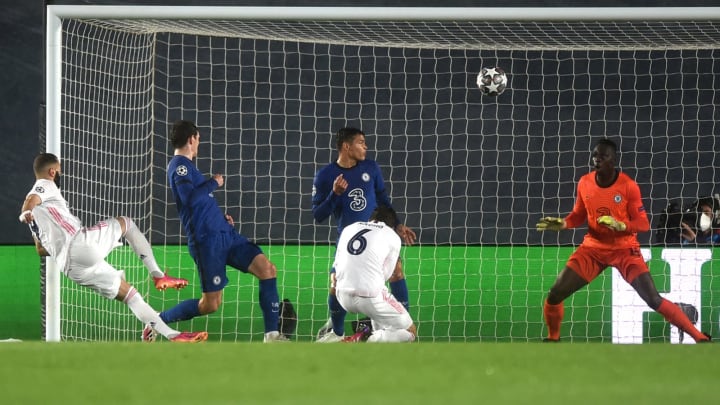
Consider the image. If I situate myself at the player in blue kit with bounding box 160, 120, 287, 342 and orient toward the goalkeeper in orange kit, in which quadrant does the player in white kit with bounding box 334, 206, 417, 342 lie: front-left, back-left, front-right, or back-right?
front-right

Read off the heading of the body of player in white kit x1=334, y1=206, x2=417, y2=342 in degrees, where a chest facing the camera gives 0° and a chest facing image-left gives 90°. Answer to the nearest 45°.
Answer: approximately 225°

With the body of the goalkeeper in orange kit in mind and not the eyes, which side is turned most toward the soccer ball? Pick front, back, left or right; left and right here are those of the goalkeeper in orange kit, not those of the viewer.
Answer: right

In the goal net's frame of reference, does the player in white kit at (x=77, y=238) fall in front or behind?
in front

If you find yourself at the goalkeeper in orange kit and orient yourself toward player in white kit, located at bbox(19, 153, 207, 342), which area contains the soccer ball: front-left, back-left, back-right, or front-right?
front-right

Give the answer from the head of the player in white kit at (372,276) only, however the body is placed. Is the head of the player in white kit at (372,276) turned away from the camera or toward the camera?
away from the camera

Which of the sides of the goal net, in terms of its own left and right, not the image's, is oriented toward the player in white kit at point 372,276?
front

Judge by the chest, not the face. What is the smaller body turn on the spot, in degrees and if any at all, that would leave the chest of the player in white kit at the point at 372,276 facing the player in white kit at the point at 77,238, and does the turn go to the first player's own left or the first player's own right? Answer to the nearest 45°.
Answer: approximately 135° to the first player's own left

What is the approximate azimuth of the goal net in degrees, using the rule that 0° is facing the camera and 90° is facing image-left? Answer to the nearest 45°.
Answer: approximately 0°
